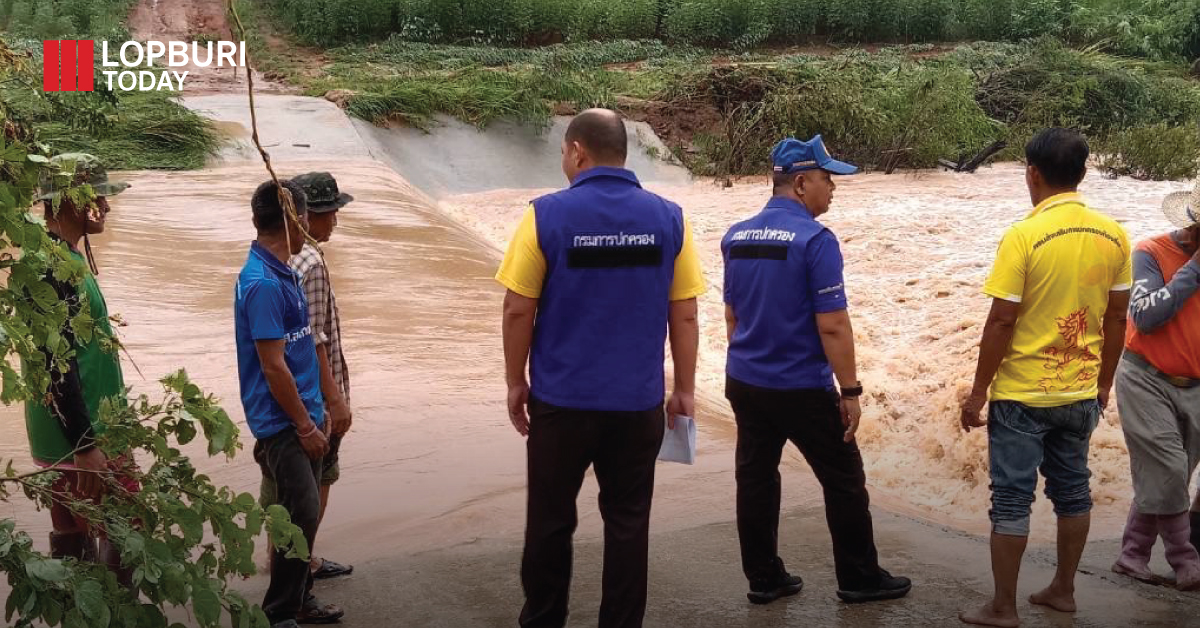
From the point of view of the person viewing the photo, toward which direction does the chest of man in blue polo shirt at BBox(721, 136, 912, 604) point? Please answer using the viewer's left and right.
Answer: facing away from the viewer and to the right of the viewer

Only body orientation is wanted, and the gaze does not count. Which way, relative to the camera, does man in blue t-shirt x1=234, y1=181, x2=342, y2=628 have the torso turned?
to the viewer's right

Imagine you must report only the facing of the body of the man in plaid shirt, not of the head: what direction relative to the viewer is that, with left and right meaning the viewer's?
facing to the right of the viewer

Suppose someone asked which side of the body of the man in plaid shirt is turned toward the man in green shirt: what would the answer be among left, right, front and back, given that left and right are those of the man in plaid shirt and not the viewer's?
back

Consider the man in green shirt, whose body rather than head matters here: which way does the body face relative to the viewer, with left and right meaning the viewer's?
facing to the right of the viewer

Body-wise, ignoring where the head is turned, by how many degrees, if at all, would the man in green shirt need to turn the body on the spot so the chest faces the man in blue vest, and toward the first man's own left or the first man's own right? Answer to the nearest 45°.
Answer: approximately 45° to the first man's own right

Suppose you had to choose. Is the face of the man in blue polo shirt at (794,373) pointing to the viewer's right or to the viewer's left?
to the viewer's right
